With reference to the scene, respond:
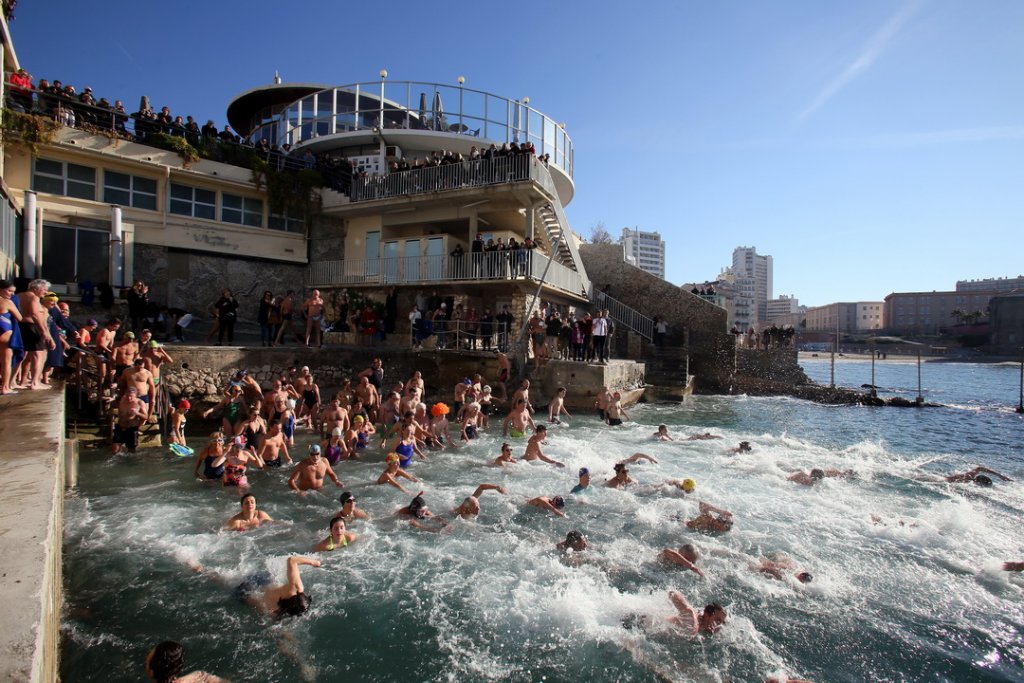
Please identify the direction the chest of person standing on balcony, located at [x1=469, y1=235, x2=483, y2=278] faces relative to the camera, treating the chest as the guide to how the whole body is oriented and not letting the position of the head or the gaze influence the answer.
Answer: toward the camera

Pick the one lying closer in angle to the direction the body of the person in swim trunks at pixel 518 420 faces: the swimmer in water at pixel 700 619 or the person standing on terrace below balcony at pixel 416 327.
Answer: the swimmer in water

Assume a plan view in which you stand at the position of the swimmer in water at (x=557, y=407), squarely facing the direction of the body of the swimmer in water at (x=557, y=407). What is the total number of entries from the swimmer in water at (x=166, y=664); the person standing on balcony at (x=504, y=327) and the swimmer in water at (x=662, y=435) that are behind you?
1

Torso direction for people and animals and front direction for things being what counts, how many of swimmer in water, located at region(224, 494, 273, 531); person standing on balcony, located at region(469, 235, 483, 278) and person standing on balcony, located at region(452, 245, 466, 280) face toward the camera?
3

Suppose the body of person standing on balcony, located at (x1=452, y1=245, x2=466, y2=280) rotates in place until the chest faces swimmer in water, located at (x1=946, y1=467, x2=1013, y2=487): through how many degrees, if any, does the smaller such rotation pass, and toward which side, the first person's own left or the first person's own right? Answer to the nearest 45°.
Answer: approximately 45° to the first person's own left

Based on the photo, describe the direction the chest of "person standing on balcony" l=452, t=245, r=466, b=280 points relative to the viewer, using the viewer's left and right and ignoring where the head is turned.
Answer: facing the viewer

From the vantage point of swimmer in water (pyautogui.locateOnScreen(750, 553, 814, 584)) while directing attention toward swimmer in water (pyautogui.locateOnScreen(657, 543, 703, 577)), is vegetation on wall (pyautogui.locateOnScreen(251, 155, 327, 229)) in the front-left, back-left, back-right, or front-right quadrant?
front-right

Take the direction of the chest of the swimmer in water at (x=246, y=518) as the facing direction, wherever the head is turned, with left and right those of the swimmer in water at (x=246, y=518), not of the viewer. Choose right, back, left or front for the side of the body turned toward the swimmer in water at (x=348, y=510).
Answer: left

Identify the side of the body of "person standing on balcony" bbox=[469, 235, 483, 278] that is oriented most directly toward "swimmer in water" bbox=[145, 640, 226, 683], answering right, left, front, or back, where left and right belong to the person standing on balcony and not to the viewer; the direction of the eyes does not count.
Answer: front

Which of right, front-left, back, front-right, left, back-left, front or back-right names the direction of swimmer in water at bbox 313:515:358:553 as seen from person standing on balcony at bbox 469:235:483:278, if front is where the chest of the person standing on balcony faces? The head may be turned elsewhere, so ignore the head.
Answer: front

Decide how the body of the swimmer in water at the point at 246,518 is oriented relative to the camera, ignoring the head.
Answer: toward the camera

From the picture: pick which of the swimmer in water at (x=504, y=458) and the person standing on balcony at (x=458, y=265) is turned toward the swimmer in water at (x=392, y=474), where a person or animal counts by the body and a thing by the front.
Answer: the person standing on balcony
